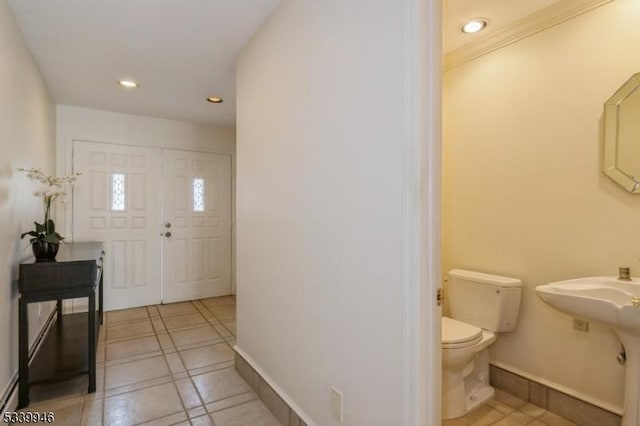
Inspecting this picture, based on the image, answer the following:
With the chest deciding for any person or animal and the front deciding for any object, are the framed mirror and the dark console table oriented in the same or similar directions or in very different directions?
very different directions

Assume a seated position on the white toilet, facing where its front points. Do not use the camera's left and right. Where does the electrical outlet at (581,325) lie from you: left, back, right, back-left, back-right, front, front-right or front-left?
back-left

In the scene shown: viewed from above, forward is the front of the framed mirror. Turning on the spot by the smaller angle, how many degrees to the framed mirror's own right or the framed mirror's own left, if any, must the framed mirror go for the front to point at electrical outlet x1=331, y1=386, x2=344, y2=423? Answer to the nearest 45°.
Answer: approximately 45° to the framed mirror's own right

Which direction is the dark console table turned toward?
to the viewer's right

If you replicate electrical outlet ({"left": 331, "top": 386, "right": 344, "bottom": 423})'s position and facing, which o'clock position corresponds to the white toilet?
The white toilet is roughly at 6 o'clock from the electrical outlet.

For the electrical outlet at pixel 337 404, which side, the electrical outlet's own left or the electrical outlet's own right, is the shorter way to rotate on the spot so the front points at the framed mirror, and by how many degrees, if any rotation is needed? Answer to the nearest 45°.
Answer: approximately 135° to the electrical outlet's own left

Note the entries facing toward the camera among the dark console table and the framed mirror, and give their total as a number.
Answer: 1

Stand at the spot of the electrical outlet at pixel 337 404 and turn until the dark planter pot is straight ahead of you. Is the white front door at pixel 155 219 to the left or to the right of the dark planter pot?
right

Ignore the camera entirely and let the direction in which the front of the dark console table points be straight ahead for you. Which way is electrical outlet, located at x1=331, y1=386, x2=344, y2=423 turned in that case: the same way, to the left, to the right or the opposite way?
the opposite way
